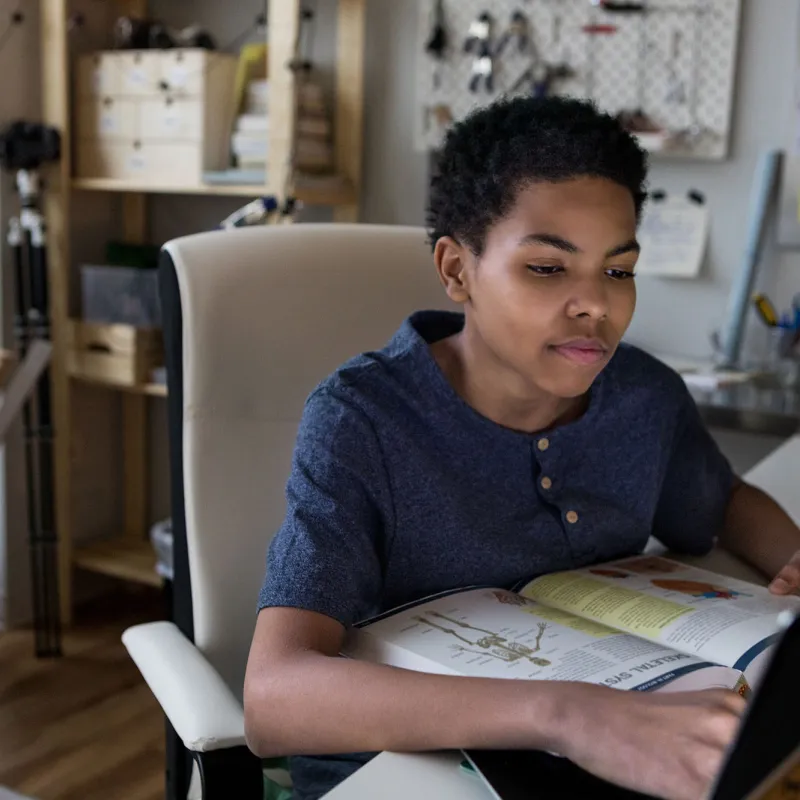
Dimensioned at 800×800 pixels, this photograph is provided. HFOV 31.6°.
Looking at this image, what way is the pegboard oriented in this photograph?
toward the camera

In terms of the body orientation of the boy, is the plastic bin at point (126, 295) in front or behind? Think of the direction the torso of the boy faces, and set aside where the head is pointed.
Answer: behind

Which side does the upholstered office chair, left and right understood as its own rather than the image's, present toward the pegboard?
left

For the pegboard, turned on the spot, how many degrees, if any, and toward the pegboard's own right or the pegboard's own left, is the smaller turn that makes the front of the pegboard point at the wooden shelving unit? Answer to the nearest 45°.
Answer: approximately 90° to the pegboard's own right

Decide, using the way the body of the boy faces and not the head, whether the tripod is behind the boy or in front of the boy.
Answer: behind

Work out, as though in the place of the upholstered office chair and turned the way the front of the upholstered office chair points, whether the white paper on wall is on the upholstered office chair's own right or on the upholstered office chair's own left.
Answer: on the upholstered office chair's own left

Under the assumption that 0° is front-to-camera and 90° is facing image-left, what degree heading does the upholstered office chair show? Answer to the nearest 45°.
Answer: approximately 315°

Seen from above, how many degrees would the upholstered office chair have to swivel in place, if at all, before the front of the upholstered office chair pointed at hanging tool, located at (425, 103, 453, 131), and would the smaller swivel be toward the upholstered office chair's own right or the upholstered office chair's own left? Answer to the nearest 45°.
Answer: approximately 135° to the upholstered office chair's own left

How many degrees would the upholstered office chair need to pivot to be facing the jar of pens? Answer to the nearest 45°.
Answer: approximately 90° to its left

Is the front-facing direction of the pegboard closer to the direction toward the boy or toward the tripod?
the boy

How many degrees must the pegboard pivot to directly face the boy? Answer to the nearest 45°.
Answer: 0° — it already faces them

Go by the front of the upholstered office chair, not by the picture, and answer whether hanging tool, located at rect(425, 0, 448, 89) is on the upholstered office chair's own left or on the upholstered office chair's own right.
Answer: on the upholstered office chair's own left

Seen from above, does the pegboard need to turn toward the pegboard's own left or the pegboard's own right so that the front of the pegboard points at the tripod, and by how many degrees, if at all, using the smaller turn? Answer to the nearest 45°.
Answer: approximately 90° to the pegboard's own right

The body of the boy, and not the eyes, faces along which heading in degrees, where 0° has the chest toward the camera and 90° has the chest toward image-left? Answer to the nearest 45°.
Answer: approximately 315°
